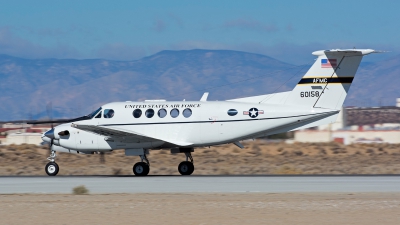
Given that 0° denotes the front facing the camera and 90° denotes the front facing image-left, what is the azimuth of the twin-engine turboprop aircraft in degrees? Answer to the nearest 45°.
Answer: approximately 90°
